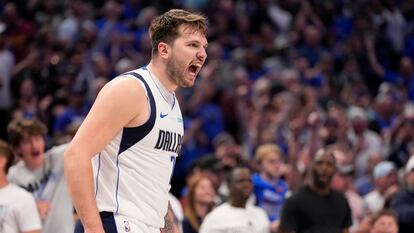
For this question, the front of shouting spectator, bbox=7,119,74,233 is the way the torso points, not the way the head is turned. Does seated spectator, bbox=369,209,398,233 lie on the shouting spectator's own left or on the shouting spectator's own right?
on the shouting spectator's own left

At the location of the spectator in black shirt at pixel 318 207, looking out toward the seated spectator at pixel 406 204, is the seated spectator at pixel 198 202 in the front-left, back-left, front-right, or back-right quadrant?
back-left

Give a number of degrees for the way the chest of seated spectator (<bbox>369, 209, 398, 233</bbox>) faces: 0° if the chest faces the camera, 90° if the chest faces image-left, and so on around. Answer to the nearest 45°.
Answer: approximately 0°

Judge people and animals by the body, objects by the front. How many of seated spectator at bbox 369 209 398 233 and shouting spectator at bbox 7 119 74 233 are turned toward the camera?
2

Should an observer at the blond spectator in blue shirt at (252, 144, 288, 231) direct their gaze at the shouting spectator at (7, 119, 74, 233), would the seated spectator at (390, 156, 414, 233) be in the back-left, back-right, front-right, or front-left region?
back-left

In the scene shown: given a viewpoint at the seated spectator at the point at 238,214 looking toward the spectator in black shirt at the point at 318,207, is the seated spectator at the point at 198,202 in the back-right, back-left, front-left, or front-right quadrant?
back-left

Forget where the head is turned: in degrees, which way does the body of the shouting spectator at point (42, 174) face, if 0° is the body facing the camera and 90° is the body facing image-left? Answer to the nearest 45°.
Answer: approximately 0°

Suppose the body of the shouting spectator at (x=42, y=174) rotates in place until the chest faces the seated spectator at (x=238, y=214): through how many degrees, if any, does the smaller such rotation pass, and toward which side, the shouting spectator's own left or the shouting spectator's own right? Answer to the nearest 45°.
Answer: approximately 90° to the shouting spectator's own left

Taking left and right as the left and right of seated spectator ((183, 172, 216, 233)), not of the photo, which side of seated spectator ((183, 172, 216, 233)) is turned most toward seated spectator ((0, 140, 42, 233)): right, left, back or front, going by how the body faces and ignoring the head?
right

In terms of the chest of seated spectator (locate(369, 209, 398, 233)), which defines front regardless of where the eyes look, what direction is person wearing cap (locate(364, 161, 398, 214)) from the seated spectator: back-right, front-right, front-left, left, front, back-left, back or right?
back

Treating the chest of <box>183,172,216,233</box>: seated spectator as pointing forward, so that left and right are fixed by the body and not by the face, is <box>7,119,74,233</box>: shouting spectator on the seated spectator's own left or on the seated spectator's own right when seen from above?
on the seated spectator's own right
